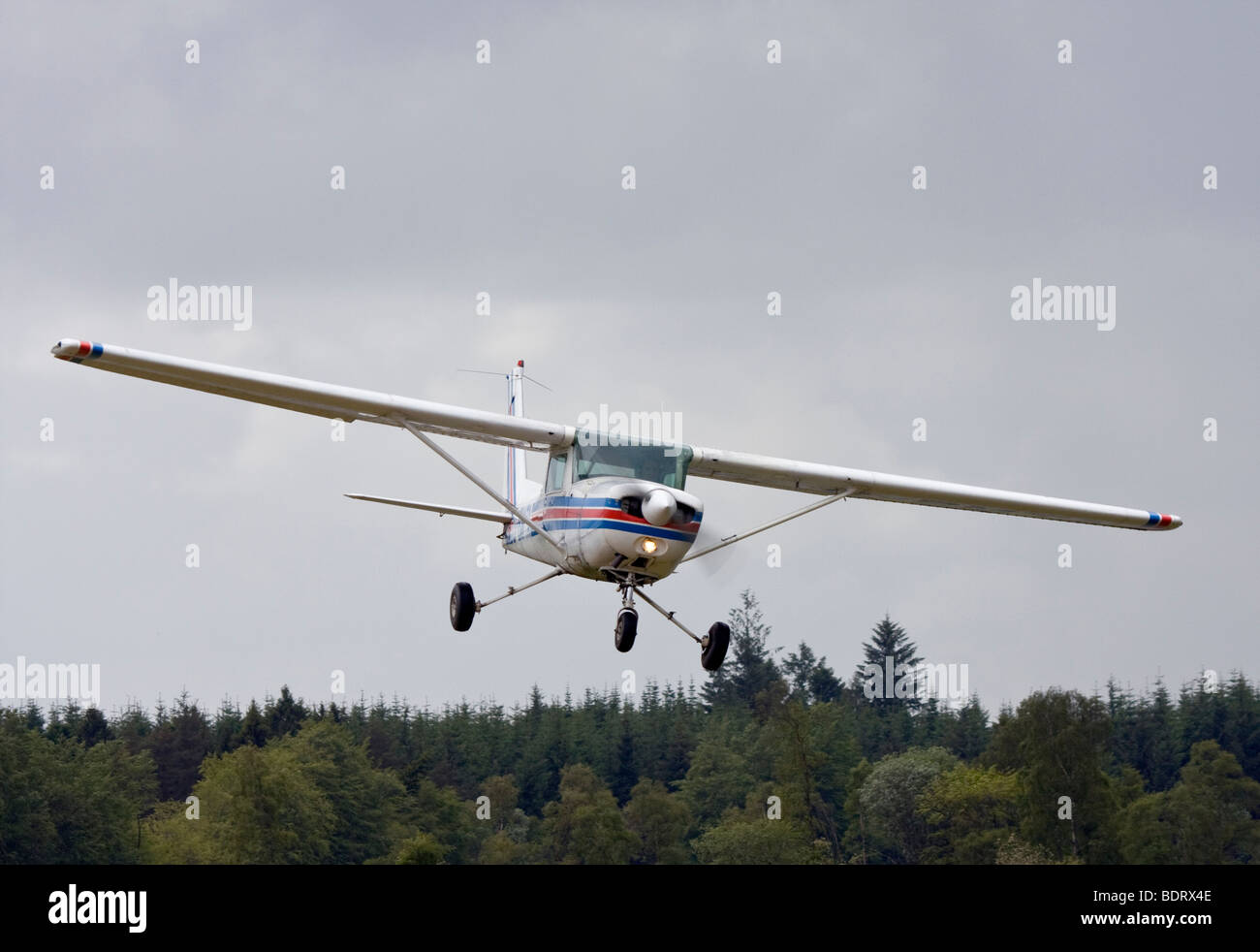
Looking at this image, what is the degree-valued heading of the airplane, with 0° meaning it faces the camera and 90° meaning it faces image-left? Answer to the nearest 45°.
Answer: approximately 0°
